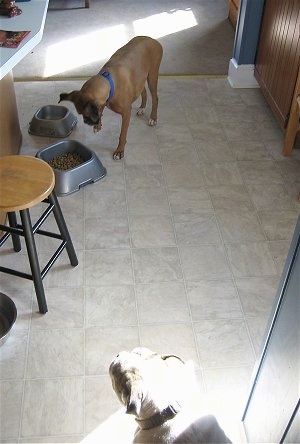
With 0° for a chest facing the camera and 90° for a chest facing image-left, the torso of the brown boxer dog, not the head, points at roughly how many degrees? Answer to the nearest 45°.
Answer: approximately 45°

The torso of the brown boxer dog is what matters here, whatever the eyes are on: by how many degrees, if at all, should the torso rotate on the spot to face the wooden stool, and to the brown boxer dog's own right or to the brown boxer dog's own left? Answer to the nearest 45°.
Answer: approximately 45° to the brown boxer dog's own left

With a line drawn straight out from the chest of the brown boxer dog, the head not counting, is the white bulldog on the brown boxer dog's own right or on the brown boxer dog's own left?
on the brown boxer dog's own left

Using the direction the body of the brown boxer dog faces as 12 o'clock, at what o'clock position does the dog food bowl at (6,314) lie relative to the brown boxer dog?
The dog food bowl is roughly at 11 o'clock from the brown boxer dog.
